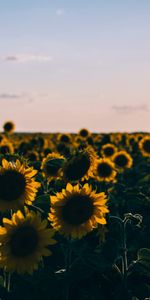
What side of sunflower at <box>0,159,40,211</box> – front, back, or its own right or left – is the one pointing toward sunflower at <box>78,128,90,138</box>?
back

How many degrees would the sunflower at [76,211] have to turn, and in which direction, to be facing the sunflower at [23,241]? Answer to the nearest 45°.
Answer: approximately 45° to its right

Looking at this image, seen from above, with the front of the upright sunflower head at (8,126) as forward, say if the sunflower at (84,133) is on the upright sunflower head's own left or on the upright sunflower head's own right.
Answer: on the upright sunflower head's own left

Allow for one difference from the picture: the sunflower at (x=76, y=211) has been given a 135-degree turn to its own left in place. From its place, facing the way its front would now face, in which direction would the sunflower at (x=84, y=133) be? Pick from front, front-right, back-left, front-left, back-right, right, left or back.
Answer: front-left

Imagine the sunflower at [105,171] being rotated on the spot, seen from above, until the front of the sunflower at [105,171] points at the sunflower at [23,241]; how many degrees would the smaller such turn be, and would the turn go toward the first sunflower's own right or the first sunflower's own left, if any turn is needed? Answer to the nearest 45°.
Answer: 0° — it already faces it

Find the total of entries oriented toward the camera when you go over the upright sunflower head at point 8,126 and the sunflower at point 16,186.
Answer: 2

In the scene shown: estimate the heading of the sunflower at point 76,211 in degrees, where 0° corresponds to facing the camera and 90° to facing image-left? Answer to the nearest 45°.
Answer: approximately 0°
